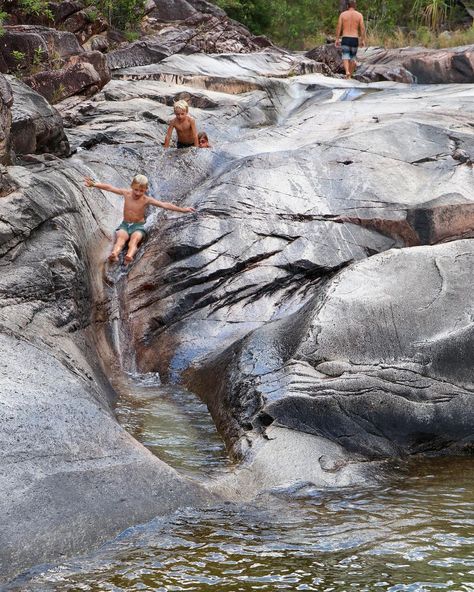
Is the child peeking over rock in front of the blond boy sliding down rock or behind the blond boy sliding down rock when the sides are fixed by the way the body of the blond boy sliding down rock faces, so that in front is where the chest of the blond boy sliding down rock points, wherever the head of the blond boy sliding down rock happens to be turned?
behind

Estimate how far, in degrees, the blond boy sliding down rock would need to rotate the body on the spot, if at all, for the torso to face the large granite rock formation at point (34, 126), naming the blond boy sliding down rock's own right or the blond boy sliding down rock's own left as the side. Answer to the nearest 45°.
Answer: approximately 135° to the blond boy sliding down rock's own right
